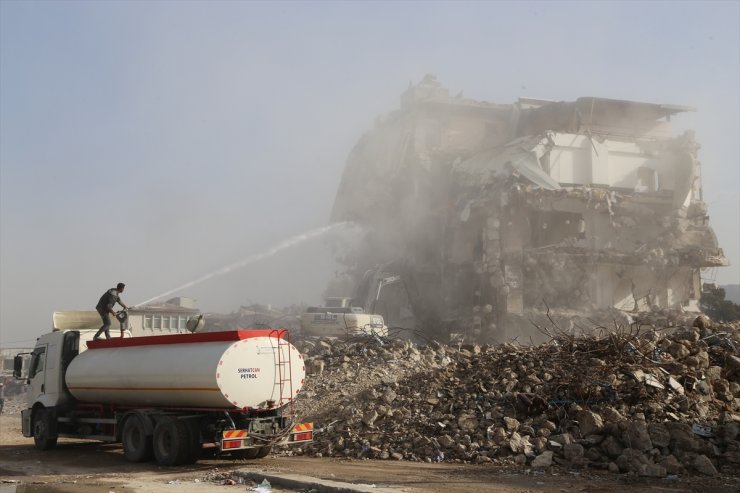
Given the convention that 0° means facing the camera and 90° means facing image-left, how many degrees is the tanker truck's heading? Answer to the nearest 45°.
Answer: approximately 135°

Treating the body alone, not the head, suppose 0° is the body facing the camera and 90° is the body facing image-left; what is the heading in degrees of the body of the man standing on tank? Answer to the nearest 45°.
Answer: approximately 270°

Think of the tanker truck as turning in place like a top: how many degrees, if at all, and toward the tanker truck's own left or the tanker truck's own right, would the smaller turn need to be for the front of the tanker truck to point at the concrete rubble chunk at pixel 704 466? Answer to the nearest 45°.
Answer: approximately 180°

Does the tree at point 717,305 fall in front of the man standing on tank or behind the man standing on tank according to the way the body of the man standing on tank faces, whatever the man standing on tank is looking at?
in front

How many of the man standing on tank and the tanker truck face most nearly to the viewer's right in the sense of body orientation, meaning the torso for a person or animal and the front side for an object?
1

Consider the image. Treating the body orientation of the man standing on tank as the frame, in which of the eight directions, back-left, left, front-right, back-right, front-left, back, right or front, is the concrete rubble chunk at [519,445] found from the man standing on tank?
front-right

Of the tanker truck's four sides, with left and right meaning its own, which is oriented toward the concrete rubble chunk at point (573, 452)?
back
